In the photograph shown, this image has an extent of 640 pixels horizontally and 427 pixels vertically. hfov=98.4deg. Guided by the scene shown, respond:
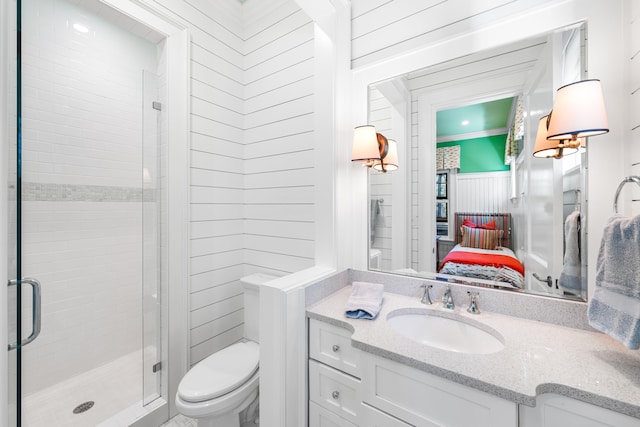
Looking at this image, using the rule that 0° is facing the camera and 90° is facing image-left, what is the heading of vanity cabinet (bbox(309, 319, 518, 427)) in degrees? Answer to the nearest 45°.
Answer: approximately 45°

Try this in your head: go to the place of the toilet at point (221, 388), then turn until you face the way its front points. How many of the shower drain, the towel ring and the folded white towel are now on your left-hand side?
2

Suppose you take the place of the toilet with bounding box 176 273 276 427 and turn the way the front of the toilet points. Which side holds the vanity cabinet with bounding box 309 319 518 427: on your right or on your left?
on your left

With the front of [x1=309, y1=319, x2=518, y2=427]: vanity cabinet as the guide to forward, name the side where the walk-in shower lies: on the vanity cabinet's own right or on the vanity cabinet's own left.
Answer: on the vanity cabinet's own right

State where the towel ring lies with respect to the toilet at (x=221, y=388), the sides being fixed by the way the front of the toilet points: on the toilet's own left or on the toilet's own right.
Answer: on the toilet's own left

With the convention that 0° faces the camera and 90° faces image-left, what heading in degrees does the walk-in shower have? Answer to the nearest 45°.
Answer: approximately 315°

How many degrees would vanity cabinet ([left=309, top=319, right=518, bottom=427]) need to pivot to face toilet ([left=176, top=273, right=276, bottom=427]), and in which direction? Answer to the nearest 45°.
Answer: approximately 45° to its right
